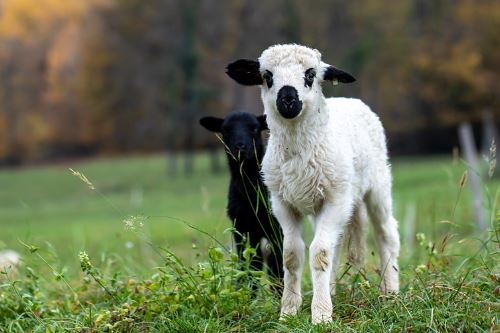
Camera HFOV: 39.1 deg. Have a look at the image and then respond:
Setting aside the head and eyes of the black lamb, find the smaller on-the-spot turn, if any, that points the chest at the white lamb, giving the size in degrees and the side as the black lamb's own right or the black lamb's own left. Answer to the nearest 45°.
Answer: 0° — it already faces it

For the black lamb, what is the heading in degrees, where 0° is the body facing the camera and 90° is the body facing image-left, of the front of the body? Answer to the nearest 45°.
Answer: approximately 0°

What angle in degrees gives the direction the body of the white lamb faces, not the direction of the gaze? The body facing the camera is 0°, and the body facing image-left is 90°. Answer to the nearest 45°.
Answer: approximately 45°

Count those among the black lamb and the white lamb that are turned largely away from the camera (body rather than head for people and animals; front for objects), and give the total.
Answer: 0

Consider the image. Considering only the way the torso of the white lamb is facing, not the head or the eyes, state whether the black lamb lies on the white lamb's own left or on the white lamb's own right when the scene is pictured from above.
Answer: on the white lamb's own right
